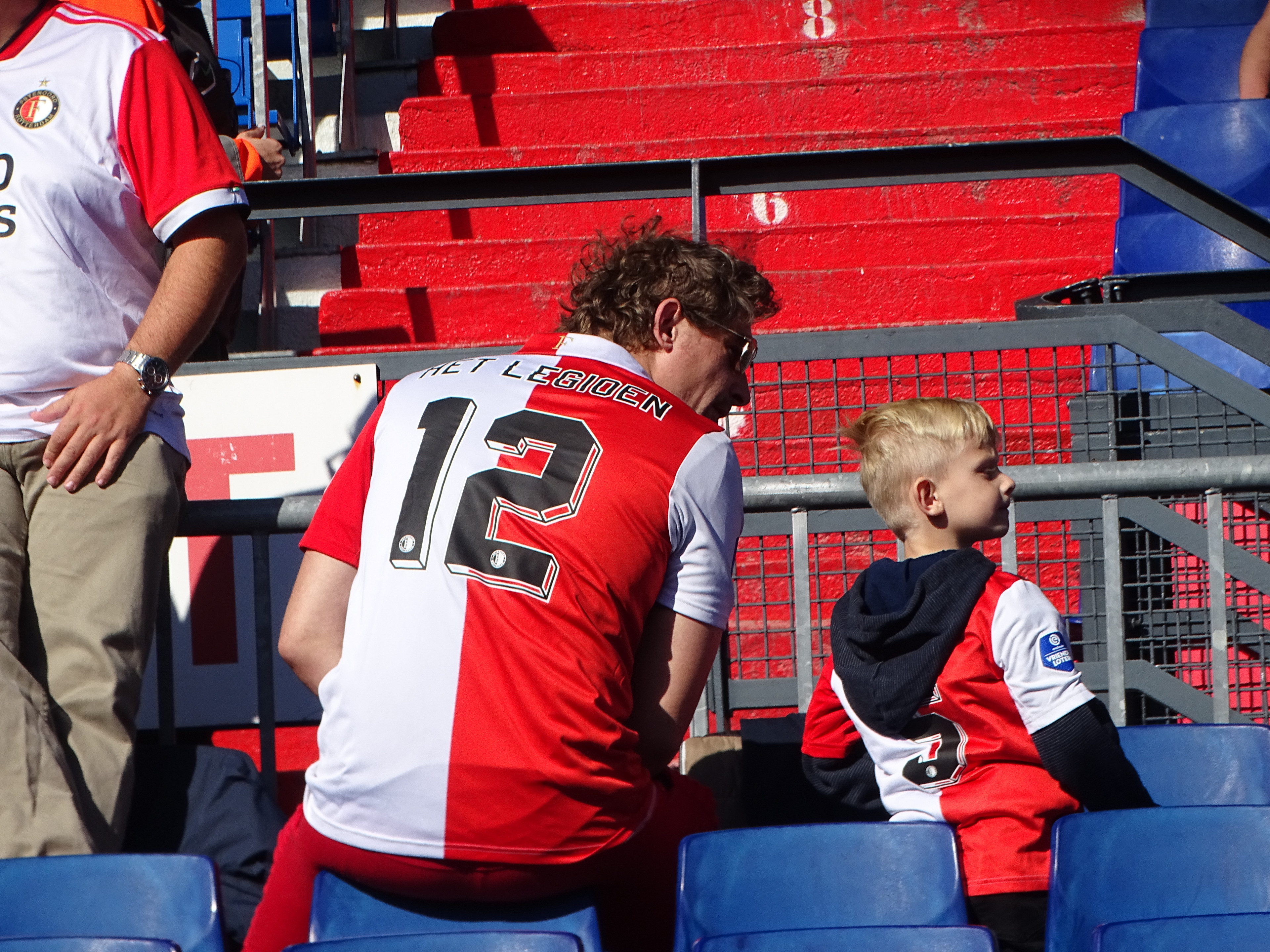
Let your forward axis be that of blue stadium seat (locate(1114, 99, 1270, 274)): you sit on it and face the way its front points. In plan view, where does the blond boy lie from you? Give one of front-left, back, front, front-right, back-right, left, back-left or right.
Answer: front

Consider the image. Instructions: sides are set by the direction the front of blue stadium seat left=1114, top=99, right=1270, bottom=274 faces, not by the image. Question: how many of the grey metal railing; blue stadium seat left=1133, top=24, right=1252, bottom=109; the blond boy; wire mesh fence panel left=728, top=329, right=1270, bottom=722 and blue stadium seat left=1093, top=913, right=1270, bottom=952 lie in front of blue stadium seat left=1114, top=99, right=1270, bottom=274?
4

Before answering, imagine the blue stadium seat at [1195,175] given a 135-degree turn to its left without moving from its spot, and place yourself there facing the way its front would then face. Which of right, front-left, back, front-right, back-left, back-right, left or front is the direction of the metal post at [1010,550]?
back-right

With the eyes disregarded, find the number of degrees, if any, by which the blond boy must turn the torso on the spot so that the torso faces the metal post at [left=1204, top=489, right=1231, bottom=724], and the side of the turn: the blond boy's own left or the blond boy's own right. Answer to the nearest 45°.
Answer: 0° — they already face it

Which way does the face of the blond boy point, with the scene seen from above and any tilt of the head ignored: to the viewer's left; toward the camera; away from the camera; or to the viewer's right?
to the viewer's right

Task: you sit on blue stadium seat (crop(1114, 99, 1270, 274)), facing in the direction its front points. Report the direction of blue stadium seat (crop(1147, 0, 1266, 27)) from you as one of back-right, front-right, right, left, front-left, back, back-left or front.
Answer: back

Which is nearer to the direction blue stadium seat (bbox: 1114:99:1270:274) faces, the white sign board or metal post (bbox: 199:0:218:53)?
the white sign board

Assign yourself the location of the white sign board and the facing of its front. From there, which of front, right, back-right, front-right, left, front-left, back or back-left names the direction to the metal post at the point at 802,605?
front-left

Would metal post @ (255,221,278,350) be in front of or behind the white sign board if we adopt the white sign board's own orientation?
behind

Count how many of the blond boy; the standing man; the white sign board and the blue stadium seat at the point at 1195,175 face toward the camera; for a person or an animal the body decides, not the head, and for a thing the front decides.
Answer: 3
